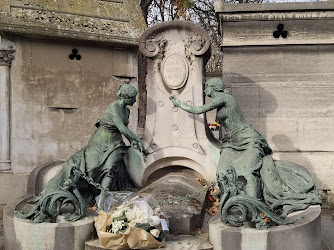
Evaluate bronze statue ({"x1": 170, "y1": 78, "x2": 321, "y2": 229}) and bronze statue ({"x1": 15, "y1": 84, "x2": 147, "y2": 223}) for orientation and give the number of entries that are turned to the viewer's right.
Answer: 1

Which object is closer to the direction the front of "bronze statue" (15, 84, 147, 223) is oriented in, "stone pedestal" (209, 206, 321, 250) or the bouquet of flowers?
the stone pedestal

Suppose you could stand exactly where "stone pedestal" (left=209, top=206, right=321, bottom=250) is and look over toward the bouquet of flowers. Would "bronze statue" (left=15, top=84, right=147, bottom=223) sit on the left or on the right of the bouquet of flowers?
right

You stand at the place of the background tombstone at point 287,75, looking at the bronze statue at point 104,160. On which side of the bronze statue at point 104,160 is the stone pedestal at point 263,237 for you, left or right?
left

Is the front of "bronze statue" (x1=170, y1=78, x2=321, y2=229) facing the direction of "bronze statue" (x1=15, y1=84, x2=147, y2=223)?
yes

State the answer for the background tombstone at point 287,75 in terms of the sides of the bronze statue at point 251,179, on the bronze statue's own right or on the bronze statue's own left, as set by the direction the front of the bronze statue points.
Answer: on the bronze statue's own right

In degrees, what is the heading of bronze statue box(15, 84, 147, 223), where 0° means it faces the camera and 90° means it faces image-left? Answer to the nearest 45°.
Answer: approximately 270°

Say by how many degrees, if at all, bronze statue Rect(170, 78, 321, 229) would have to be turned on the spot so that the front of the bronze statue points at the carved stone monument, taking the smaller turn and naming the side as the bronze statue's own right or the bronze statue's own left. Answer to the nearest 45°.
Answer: approximately 45° to the bronze statue's own right

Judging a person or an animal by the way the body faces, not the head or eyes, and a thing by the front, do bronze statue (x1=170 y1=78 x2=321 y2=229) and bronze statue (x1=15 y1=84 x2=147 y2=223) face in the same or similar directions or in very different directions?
very different directions

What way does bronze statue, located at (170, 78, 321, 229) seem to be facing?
to the viewer's left

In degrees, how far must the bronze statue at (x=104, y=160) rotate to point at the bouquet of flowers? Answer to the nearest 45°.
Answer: approximately 90° to its right
